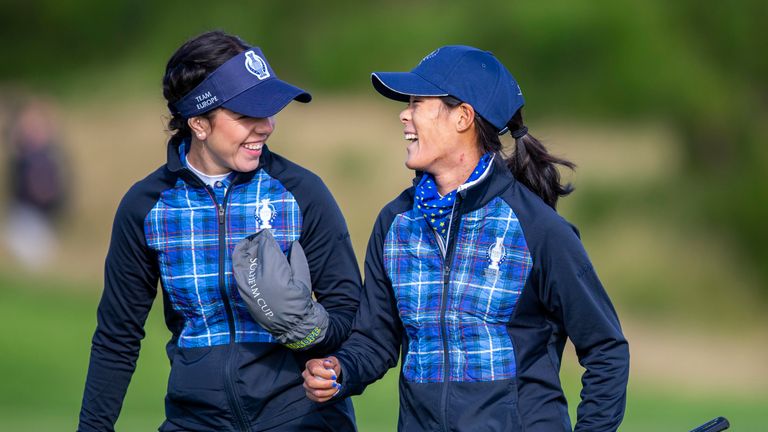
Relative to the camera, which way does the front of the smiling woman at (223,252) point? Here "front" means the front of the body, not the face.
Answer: toward the camera

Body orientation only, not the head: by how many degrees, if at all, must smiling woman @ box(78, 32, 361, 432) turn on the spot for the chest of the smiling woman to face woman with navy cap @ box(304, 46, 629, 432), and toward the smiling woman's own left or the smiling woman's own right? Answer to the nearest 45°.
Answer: approximately 45° to the smiling woman's own left
